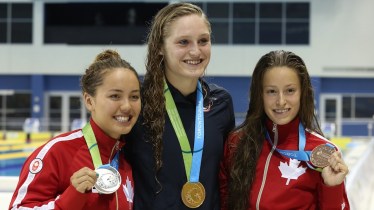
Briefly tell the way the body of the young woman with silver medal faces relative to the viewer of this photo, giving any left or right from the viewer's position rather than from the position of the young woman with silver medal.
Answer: facing the viewer and to the right of the viewer
